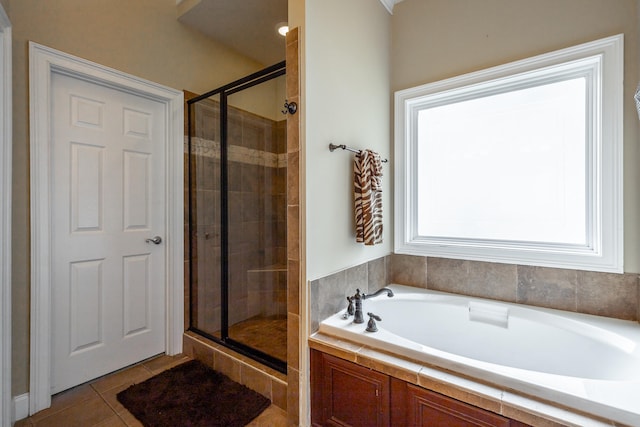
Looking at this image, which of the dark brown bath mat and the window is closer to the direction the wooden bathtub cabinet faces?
the dark brown bath mat

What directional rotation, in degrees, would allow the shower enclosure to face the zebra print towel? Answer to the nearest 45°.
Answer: approximately 90° to its left

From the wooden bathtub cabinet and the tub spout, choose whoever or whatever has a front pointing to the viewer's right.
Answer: the tub spout

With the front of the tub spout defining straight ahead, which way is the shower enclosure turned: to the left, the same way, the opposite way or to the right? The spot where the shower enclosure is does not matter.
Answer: to the right

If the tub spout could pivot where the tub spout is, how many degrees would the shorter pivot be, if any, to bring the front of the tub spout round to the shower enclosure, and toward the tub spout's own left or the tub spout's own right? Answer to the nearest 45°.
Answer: approximately 180°

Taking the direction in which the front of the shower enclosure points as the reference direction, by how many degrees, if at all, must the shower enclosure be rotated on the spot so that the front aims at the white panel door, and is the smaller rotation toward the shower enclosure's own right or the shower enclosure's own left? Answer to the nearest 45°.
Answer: approximately 45° to the shower enclosure's own right

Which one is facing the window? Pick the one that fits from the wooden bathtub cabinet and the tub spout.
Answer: the tub spout

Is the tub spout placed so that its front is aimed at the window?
yes

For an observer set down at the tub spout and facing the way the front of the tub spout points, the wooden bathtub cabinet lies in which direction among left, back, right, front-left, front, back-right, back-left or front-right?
right

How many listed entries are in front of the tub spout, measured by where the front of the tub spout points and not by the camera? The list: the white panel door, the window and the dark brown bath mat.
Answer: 1

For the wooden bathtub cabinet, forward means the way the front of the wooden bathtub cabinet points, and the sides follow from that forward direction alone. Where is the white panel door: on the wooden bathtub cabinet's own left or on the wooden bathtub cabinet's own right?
on the wooden bathtub cabinet's own right

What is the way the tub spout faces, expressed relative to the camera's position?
facing to the right of the viewer

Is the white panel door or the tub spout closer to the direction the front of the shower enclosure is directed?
the white panel door

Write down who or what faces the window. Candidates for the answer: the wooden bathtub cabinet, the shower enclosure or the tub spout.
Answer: the tub spout

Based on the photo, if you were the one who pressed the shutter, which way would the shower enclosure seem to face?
facing the viewer and to the left of the viewer

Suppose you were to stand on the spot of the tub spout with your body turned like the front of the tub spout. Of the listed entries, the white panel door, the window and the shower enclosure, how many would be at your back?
2
